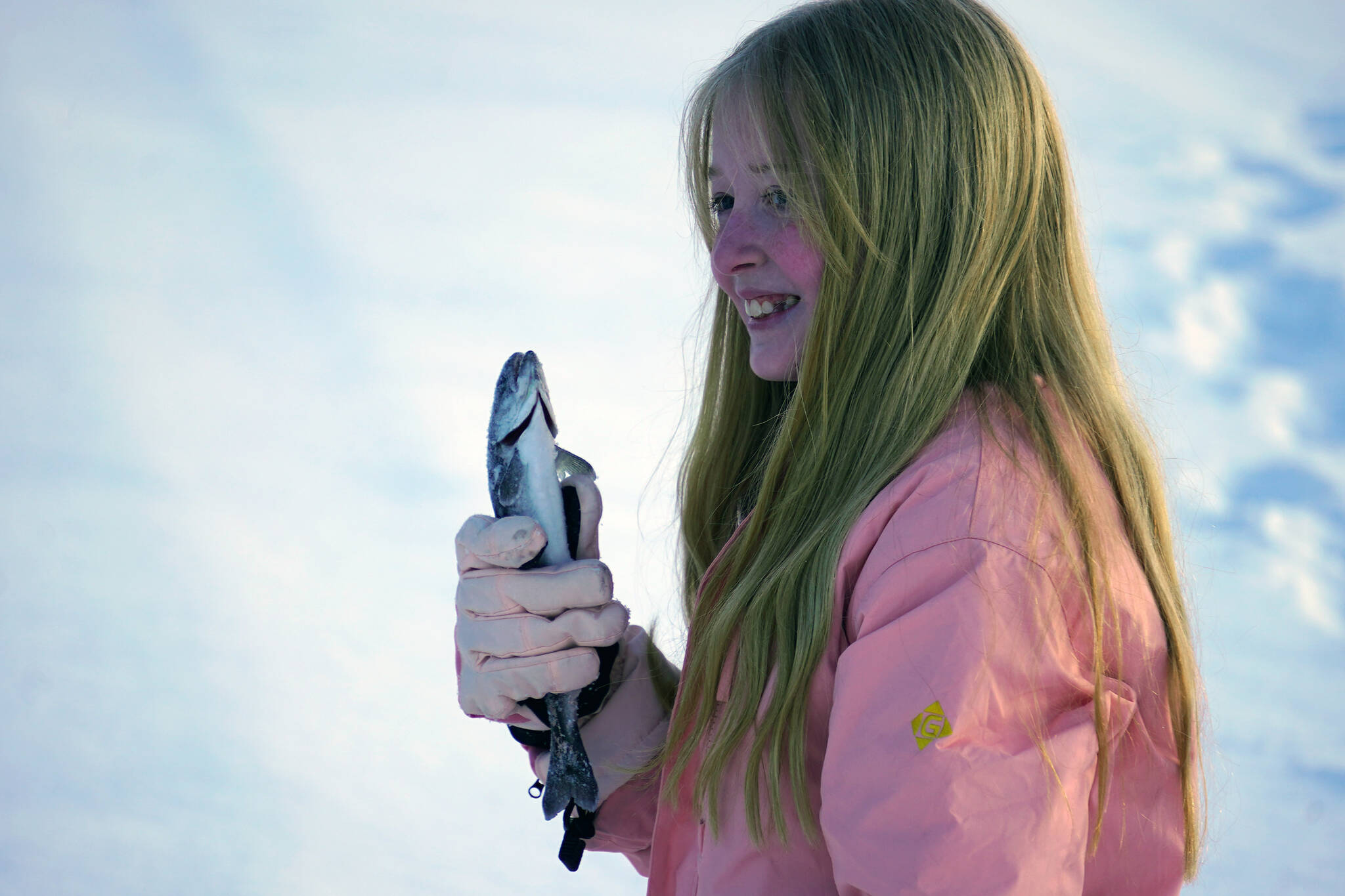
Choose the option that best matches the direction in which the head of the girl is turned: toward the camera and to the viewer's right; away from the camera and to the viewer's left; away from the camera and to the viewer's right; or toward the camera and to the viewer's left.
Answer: toward the camera and to the viewer's left

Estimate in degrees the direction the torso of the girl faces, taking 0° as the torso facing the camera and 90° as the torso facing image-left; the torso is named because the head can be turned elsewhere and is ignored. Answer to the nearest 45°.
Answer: approximately 90°
